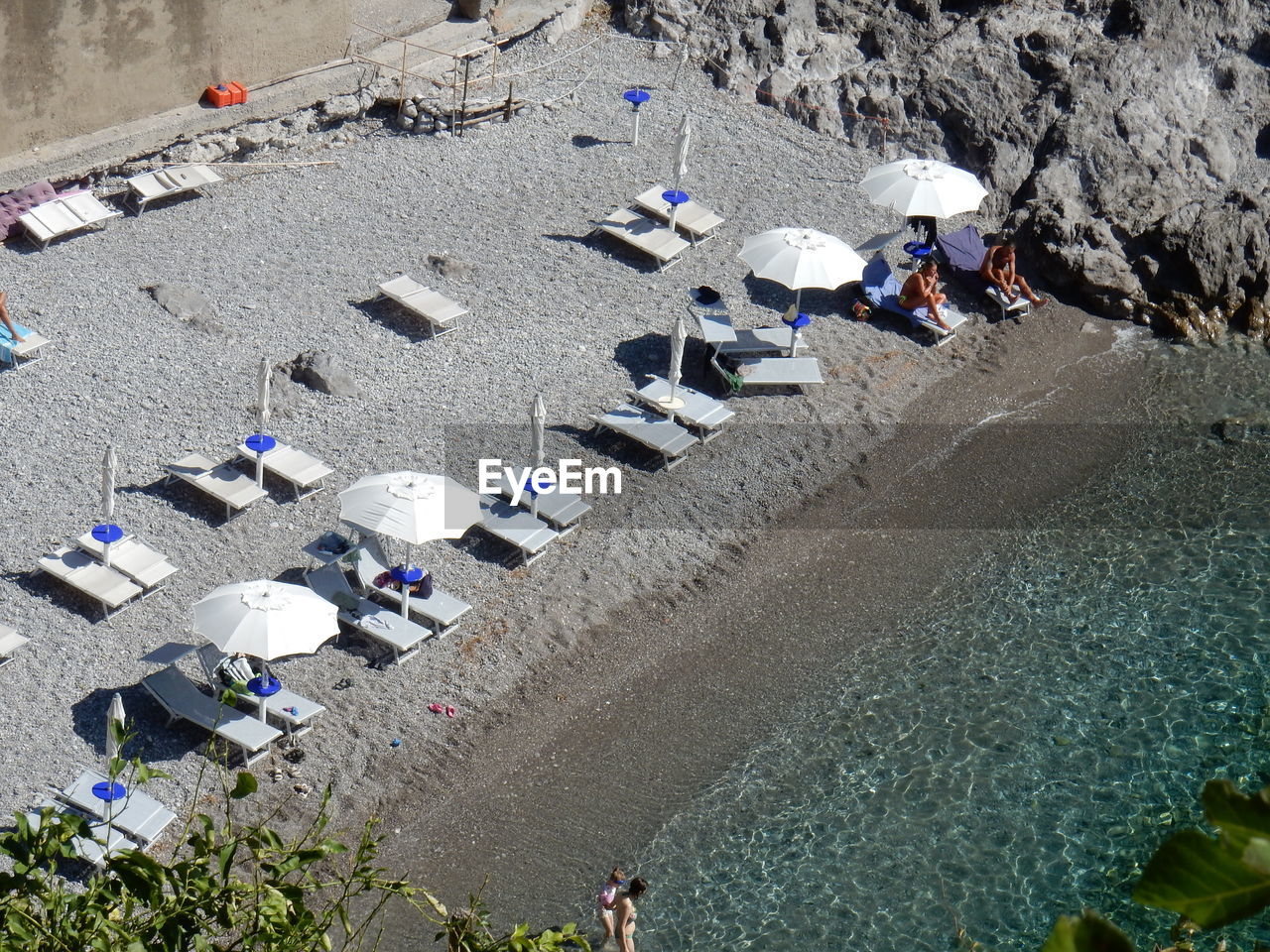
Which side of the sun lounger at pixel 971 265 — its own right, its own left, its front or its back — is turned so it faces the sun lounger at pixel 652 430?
right

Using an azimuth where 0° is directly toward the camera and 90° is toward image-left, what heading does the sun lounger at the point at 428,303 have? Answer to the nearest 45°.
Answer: approximately 315°

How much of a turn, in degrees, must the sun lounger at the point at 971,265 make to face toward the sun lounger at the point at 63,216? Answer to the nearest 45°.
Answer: approximately 90° to its right

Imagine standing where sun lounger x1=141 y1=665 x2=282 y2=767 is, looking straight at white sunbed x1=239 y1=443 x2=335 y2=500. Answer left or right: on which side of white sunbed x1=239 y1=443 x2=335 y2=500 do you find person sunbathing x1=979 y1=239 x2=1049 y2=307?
right

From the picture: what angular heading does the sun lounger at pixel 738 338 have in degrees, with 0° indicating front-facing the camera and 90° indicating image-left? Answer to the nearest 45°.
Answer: approximately 270°

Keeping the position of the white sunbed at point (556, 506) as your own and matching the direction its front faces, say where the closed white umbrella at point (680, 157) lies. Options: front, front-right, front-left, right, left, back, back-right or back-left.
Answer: back-left

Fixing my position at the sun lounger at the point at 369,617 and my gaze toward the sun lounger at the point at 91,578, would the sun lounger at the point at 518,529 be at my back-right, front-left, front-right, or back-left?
back-right

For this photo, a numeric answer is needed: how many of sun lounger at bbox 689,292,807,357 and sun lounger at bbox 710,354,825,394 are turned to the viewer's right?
2

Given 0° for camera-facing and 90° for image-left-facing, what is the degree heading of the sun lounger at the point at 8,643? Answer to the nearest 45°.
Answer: approximately 315°

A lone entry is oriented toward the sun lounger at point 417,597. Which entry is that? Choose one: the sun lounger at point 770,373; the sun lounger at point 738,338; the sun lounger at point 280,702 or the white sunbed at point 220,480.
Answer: the white sunbed
